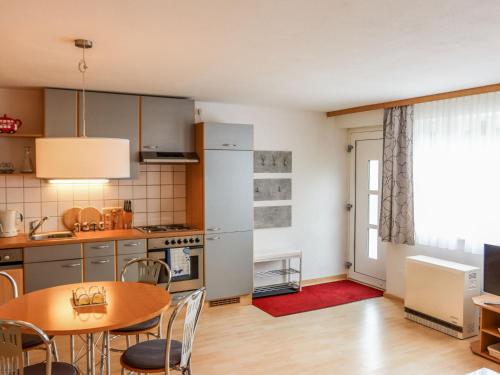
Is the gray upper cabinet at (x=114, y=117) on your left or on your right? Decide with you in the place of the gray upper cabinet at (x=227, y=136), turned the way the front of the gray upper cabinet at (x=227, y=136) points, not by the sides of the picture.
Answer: on your right

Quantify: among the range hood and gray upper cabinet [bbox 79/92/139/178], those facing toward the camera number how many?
2

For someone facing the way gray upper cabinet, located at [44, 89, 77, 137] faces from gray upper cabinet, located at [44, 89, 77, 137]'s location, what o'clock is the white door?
The white door is roughly at 9 o'clock from the gray upper cabinet.

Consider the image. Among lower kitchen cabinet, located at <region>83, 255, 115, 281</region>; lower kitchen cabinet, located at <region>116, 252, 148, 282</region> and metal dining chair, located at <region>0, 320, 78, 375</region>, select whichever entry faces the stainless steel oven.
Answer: the metal dining chair

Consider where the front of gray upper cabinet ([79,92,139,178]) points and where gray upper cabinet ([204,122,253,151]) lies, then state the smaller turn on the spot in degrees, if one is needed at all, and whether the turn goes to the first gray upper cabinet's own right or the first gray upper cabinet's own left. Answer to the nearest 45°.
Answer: approximately 90° to the first gray upper cabinet's own left

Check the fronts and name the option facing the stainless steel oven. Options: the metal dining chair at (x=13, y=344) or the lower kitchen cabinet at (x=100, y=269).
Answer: the metal dining chair

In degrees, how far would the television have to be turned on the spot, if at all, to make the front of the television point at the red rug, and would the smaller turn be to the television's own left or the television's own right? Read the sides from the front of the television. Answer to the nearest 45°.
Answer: approximately 45° to the television's own right

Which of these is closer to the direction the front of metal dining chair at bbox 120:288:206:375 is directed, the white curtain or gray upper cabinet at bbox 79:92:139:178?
the gray upper cabinet

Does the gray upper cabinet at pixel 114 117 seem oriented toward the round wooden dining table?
yes

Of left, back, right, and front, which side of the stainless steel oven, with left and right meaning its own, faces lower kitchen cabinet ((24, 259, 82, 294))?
right
